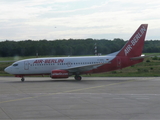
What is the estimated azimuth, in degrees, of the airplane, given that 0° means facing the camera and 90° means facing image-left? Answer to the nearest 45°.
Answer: approximately 90°
